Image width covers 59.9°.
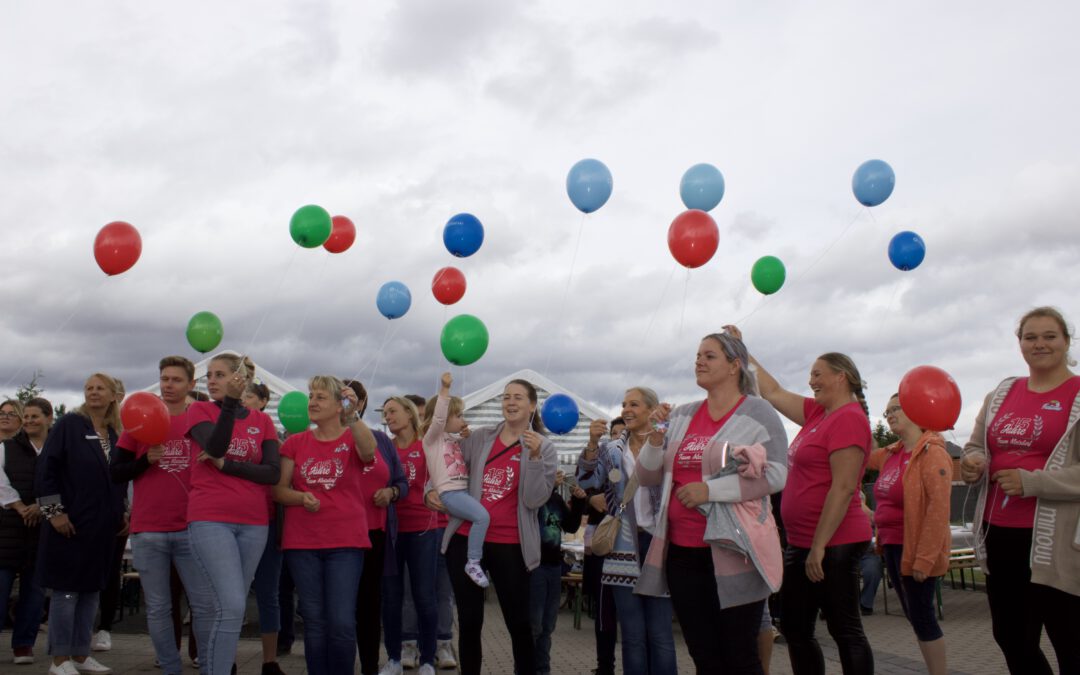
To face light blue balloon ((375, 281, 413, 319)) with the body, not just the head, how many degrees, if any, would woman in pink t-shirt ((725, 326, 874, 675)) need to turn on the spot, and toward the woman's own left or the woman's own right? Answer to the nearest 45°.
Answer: approximately 45° to the woman's own right

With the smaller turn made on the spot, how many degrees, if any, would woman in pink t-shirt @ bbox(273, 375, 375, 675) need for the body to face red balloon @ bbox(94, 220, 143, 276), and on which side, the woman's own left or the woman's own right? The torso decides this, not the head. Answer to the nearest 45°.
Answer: approximately 135° to the woman's own right

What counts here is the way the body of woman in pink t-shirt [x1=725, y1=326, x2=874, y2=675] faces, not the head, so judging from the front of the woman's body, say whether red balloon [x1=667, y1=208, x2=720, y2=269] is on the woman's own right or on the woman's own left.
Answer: on the woman's own right
